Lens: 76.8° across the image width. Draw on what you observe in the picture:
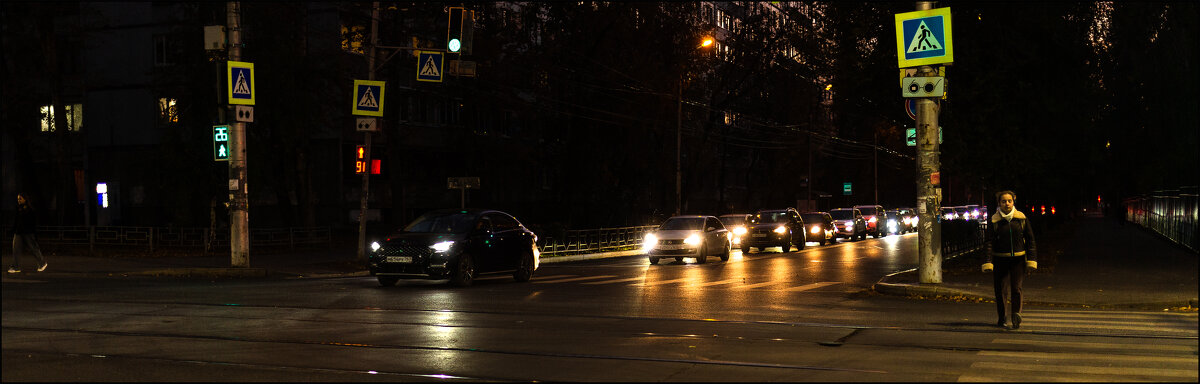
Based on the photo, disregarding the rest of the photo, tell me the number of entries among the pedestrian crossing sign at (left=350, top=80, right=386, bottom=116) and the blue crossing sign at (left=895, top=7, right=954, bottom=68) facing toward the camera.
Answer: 2

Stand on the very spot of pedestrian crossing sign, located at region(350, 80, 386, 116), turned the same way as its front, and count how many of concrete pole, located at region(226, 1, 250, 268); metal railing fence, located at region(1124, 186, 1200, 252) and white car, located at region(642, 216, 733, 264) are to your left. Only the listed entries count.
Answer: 2
